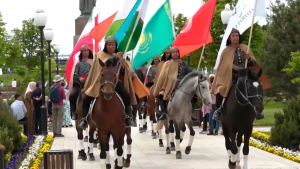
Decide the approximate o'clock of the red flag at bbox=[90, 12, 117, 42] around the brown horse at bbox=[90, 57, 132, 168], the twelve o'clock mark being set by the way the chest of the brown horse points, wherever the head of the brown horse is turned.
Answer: The red flag is roughly at 6 o'clock from the brown horse.

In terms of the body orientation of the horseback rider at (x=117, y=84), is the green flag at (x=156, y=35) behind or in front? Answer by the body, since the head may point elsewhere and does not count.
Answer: behind

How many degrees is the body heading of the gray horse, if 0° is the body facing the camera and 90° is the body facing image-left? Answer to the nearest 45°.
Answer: approximately 315°

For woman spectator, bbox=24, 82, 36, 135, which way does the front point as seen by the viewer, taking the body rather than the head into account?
to the viewer's right

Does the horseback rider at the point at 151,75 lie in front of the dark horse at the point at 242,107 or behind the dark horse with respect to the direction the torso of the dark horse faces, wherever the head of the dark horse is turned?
behind

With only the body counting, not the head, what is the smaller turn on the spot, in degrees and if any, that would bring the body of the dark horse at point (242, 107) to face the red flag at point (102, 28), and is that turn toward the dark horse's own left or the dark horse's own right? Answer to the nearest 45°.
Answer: approximately 135° to the dark horse's own right

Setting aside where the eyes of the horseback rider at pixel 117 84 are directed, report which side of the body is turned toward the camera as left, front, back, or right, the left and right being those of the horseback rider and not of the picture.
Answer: front

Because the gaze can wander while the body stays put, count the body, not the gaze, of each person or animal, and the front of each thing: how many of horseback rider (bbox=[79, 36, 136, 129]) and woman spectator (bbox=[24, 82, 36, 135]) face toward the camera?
1

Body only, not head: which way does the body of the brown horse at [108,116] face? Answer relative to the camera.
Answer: toward the camera
